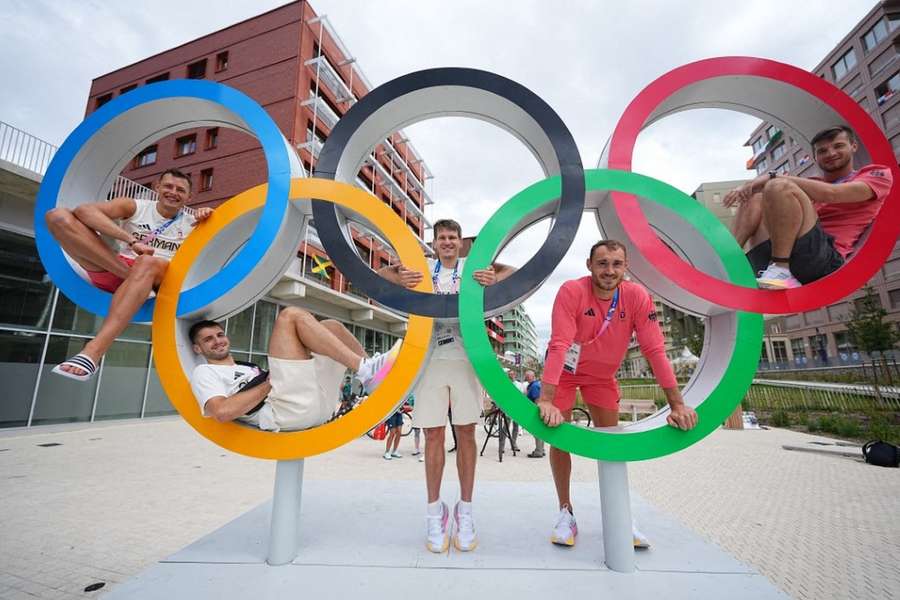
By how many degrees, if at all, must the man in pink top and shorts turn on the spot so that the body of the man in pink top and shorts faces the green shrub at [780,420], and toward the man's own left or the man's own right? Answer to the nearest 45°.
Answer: approximately 180°

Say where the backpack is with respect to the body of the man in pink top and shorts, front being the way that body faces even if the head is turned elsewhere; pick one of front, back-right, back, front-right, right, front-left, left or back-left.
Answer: back-left

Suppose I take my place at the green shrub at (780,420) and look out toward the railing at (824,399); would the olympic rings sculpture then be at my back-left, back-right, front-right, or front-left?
back-right

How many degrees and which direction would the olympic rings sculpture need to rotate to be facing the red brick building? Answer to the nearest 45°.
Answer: approximately 135° to its right

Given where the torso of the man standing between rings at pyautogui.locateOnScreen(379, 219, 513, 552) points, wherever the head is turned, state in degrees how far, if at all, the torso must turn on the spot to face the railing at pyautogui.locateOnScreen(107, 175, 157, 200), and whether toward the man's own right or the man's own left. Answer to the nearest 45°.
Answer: approximately 135° to the man's own right

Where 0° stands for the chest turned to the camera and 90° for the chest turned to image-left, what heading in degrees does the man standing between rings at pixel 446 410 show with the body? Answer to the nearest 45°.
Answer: approximately 0°

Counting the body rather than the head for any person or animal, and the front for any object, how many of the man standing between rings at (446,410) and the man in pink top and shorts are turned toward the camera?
2

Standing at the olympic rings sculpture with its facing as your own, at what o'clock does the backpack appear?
The backpack is roughly at 8 o'clock from the olympic rings sculpture.
